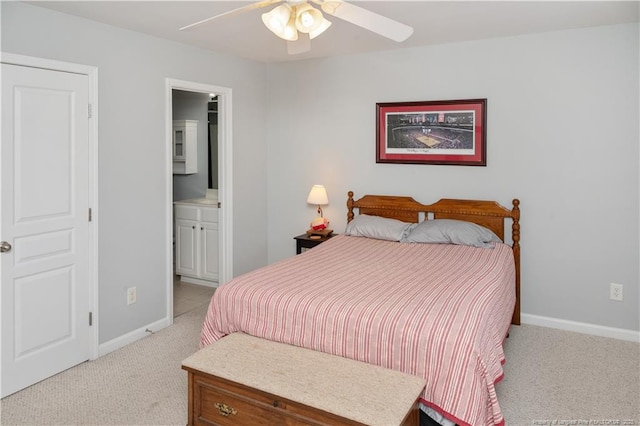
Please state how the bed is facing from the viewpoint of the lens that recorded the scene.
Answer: facing the viewer and to the left of the viewer

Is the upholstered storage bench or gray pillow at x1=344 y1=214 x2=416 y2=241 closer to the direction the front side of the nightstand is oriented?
the upholstered storage bench

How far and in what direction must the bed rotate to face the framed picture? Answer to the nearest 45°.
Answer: approximately 135° to its right

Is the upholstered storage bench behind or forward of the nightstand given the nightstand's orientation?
forward

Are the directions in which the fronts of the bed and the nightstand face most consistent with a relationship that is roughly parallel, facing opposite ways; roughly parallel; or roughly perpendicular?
roughly parallel

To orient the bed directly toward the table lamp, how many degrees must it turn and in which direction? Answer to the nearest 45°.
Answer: approximately 135° to its right

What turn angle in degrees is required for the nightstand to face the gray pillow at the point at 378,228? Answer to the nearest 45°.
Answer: approximately 90° to its left

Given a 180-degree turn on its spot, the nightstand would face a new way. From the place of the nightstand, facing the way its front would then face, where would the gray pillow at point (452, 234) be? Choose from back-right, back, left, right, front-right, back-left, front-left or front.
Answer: right

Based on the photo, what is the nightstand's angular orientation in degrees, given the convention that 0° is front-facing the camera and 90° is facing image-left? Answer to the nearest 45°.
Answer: approximately 45°

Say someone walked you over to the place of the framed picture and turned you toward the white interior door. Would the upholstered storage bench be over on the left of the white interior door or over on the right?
left

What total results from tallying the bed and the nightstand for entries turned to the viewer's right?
0
